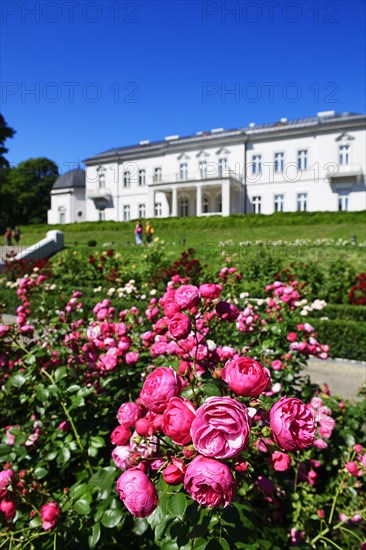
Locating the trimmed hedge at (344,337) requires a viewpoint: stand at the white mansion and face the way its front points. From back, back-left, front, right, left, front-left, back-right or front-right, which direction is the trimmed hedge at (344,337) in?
front-left

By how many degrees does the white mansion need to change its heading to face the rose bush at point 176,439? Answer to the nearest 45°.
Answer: approximately 45° to its left

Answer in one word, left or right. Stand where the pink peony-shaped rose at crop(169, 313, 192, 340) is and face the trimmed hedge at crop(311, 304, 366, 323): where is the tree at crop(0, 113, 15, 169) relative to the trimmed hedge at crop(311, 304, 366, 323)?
left

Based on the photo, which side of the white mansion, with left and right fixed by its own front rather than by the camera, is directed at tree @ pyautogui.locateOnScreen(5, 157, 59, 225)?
right

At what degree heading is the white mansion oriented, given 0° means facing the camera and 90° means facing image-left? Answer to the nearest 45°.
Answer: approximately 45°

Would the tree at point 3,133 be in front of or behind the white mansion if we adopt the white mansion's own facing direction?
in front
